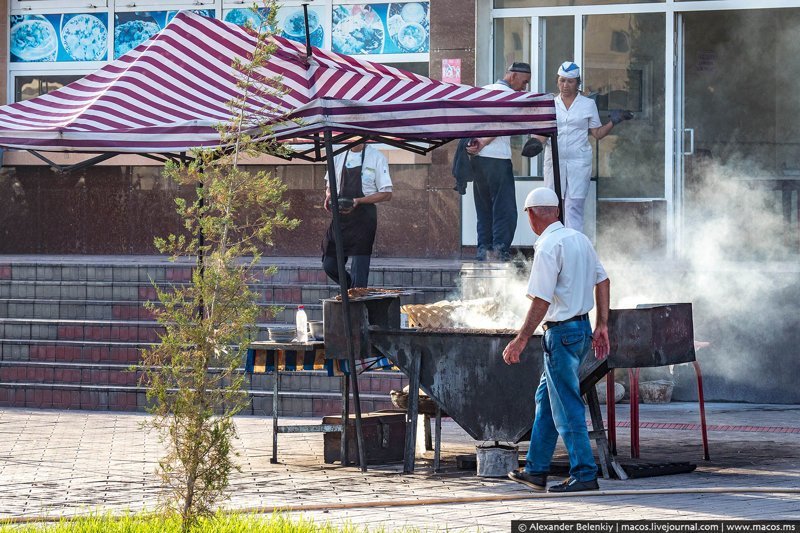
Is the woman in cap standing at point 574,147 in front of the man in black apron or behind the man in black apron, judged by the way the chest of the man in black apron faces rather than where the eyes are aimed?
behind

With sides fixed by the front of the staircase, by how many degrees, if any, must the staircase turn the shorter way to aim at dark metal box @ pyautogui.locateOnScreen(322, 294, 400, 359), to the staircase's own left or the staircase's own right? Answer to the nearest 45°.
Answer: approximately 45° to the staircase's own left

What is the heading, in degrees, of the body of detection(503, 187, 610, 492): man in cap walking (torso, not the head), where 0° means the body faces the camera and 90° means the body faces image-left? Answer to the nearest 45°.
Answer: approximately 135°

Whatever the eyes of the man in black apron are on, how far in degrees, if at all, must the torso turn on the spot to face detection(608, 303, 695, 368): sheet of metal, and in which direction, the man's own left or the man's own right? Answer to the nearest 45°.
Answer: approximately 90° to the man's own left

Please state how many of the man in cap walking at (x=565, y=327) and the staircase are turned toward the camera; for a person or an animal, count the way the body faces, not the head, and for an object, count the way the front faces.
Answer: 1

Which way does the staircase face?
toward the camera

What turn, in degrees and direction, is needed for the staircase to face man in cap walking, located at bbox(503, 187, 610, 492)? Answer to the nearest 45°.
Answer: approximately 45° to its left

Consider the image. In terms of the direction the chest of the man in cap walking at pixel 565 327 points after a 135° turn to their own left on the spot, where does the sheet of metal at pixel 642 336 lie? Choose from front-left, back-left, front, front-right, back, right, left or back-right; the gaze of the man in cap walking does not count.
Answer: back-left

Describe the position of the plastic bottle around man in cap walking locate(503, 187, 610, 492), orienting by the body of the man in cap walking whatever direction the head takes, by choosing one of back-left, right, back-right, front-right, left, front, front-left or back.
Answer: front

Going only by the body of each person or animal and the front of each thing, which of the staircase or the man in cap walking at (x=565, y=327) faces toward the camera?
the staircase

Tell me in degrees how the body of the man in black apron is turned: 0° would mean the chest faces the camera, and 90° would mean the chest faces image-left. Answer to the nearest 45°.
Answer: approximately 45°

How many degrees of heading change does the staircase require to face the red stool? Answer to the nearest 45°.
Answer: approximately 45° to its left

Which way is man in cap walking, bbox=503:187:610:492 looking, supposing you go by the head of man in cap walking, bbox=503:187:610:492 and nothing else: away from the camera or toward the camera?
away from the camera
